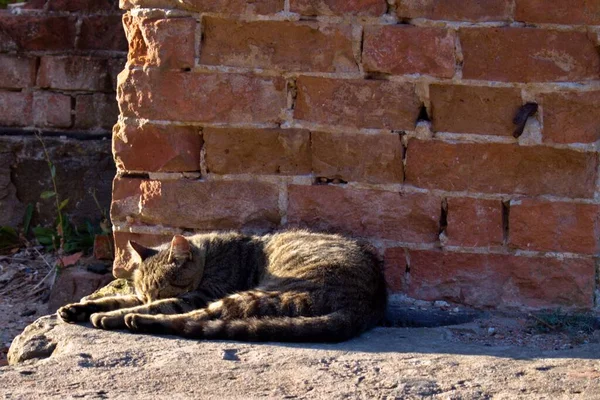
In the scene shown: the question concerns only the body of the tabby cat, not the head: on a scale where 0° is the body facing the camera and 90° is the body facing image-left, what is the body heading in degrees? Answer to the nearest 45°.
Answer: approximately 90°
